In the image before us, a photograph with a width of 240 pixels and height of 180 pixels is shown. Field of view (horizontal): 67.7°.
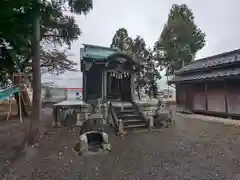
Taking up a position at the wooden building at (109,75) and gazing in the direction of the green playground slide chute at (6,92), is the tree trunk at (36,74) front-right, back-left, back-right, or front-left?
front-left

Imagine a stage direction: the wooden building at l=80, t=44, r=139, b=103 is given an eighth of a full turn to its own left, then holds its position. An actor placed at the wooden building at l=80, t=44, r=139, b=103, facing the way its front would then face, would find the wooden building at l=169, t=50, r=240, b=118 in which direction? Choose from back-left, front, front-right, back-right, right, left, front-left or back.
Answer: front

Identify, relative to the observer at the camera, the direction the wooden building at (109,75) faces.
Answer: facing the viewer and to the right of the viewer

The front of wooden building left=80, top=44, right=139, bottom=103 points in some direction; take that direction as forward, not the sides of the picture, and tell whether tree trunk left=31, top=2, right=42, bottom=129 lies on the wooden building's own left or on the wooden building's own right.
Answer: on the wooden building's own right

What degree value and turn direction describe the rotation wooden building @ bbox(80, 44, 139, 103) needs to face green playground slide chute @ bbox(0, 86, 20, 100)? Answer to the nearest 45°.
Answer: approximately 135° to its right

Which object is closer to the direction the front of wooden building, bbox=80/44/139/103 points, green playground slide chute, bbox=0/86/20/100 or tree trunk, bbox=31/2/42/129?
the tree trunk
